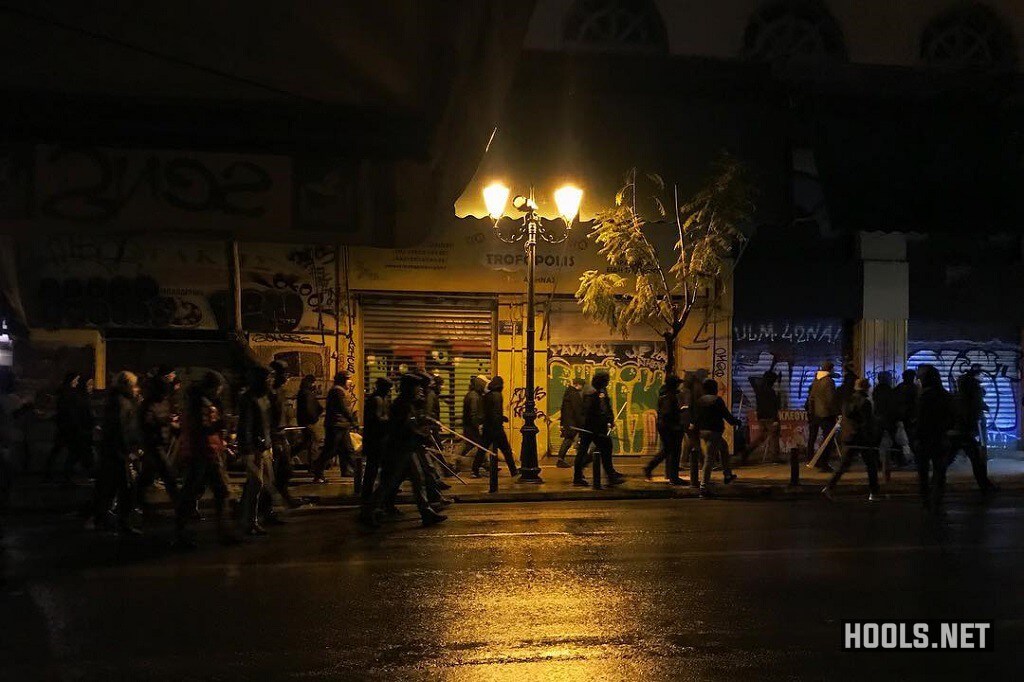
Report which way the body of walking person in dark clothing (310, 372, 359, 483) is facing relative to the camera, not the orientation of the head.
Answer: to the viewer's right

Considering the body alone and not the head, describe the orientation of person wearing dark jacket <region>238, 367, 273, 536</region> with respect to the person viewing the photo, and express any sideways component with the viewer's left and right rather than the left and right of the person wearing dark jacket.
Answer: facing to the right of the viewer

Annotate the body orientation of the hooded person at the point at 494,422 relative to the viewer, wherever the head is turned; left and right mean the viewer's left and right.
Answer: facing to the right of the viewer

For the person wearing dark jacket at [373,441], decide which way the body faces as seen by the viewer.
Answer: to the viewer's right

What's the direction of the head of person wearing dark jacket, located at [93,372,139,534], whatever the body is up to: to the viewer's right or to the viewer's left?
to the viewer's right

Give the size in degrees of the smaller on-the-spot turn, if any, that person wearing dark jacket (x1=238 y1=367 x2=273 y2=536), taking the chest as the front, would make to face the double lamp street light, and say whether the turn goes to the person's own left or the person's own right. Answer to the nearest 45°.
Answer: approximately 45° to the person's own left

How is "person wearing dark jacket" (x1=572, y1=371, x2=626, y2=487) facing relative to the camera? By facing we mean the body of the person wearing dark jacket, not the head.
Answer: to the viewer's right

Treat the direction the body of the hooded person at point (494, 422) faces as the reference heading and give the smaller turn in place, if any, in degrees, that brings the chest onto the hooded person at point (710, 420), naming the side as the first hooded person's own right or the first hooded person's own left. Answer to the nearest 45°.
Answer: approximately 45° to the first hooded person's own right

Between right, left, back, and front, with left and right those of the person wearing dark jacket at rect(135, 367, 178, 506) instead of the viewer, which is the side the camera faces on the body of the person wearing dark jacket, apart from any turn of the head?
right

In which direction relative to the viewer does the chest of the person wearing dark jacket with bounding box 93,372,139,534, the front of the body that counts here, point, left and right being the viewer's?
facing to the right of the viewer

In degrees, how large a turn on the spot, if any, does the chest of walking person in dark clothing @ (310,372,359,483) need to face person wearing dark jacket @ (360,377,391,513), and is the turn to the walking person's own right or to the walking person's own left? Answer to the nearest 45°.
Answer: approximately 90° to the walking person's own right

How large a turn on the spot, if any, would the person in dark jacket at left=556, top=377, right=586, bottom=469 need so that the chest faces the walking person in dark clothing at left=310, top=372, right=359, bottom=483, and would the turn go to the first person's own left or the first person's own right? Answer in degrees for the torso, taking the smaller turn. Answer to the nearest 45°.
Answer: approximately 135° to the first person's own right

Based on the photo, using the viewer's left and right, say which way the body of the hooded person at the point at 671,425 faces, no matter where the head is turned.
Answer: facing to the right of the viewer
